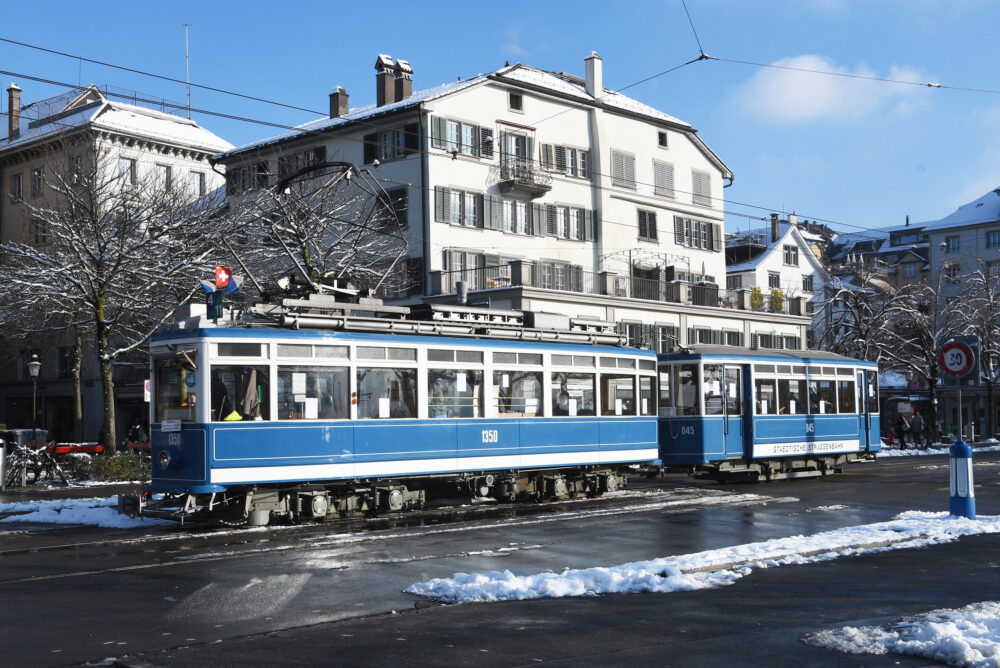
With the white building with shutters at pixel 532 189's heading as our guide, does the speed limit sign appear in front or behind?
in front

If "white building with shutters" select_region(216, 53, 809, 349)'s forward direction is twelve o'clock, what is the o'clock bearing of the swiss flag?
The swiss flag is roughly at 2 o'clock from the white building with shutters.

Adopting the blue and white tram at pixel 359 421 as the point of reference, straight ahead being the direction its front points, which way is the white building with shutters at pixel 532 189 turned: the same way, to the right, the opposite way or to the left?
to the left

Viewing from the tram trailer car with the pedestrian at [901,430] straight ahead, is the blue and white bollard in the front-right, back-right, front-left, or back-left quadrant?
back-right

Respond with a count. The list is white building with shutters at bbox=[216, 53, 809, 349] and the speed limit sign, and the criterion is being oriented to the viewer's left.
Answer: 0

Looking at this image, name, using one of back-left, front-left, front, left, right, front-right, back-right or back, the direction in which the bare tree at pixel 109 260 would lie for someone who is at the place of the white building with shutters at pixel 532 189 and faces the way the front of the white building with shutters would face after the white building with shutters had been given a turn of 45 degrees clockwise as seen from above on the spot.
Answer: front-right

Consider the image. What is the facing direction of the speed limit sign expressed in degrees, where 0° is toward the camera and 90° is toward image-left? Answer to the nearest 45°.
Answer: approximately 0°

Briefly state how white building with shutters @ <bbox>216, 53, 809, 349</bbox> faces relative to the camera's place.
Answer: facing the viewer and to the right of the viewer

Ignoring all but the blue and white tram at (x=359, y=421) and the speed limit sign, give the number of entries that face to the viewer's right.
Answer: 0

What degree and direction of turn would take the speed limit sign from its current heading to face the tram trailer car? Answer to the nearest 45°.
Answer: approximately 135° to its right

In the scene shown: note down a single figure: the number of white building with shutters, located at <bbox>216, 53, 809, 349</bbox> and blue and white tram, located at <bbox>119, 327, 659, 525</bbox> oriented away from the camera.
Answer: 0

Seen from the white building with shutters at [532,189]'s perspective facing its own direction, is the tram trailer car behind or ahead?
ahead

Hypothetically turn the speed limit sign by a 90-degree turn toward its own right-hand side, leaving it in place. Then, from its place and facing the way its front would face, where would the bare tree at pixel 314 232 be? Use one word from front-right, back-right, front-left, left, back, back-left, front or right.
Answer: front-right

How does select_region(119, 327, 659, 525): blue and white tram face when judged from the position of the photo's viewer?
facing the viewer and to the left of the viewer

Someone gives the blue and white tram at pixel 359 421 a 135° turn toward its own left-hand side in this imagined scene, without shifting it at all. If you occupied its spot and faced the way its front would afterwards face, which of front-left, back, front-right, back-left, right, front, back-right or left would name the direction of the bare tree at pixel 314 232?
left

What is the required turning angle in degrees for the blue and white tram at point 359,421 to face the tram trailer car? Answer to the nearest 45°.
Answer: approximately 180°
